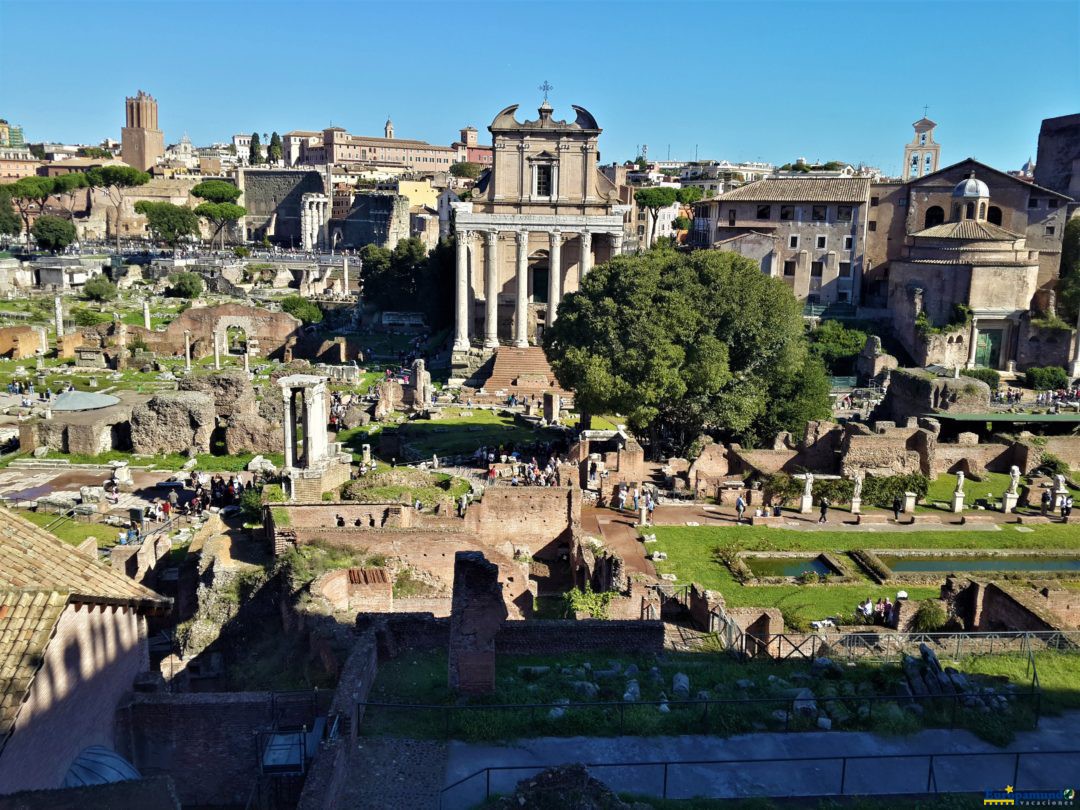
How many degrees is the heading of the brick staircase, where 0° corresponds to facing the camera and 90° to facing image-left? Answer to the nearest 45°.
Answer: approximately 0°

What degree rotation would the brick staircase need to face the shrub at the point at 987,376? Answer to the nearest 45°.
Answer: approximately 90° to its left

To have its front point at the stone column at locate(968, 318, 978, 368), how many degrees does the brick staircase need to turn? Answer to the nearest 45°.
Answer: approximately 90° to its left

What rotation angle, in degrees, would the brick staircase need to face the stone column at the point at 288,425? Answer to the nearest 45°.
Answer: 0° — it already faces it

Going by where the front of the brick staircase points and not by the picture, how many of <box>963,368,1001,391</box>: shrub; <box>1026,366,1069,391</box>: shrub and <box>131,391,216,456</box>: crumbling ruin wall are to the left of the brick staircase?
2

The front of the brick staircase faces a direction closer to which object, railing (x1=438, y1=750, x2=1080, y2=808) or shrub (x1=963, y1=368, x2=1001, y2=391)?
the railing

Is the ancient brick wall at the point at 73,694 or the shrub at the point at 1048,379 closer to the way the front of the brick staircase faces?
the ancient brick wall

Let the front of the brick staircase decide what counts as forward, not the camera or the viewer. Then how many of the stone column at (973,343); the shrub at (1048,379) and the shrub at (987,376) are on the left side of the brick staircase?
3

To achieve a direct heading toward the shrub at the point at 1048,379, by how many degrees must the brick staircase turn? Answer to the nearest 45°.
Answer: approximately 90° to its left

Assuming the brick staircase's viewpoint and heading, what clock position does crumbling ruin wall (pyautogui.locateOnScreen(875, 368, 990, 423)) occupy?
The crumbling ruin wall is roughly at 10 o'clock from the brick staircase.

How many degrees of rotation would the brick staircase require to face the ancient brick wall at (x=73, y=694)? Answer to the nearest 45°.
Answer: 0° — it already faces it

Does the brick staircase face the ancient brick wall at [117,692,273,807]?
yes
